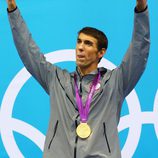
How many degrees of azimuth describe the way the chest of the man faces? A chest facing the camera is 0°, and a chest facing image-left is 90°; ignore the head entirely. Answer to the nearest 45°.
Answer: approximately 0°
